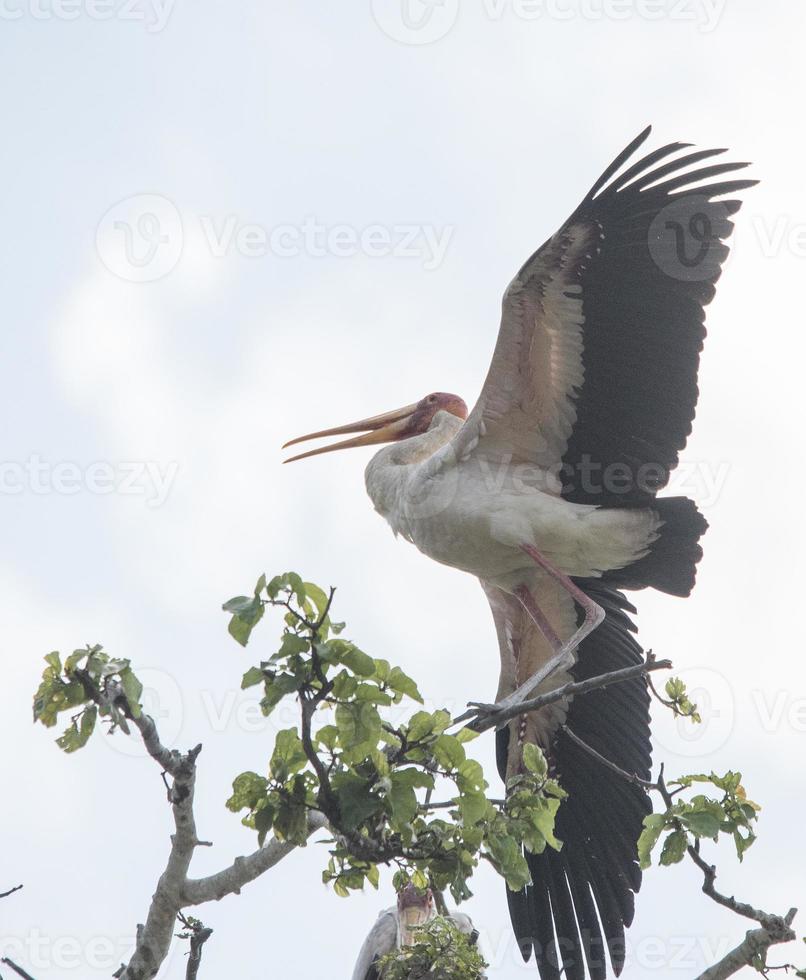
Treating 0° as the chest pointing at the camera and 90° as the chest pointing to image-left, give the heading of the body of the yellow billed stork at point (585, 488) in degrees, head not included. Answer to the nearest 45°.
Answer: approximately 90°
